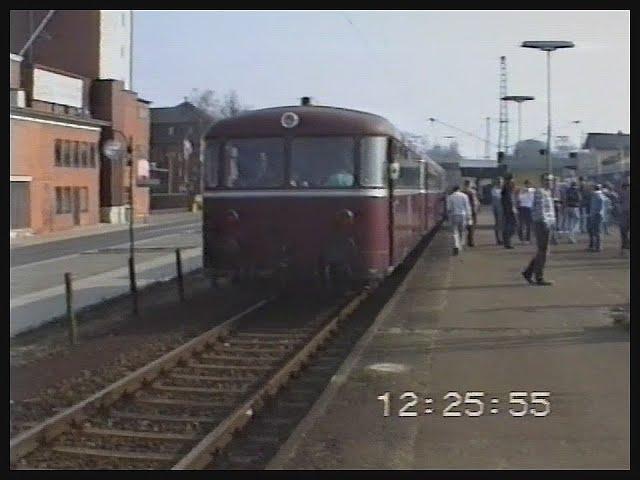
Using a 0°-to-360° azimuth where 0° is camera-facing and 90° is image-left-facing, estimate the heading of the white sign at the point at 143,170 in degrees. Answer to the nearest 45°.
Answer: approximately 0°

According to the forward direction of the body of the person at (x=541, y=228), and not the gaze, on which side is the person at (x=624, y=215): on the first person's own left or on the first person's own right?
on the first person's own left

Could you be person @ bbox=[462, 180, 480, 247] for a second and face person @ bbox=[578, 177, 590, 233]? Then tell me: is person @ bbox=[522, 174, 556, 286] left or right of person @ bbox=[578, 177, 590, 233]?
right

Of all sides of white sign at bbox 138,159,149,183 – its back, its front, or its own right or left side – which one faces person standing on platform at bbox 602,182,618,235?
left
